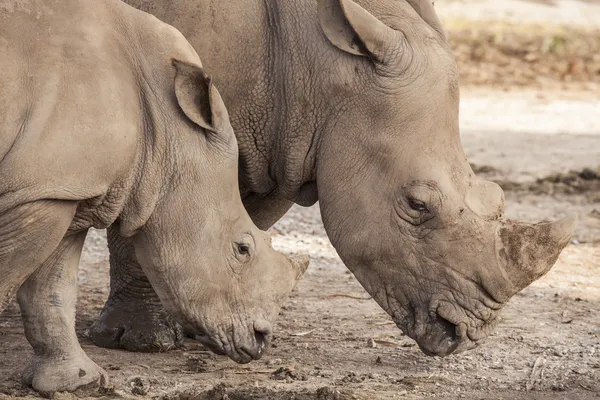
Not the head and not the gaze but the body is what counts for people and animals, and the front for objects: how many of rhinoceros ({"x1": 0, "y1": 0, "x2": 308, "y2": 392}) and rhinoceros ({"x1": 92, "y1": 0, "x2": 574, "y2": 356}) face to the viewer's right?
2

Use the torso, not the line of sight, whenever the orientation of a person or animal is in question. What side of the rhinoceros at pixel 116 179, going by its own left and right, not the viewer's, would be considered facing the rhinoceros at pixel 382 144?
front

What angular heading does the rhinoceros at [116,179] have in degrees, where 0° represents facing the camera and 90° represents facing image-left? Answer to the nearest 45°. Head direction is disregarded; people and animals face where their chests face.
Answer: approximately 270°

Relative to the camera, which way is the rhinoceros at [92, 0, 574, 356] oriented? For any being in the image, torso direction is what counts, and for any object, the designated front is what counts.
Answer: to the viewer's right

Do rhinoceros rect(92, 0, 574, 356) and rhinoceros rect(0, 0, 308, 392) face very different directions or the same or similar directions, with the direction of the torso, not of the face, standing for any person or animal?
same or similar directions
